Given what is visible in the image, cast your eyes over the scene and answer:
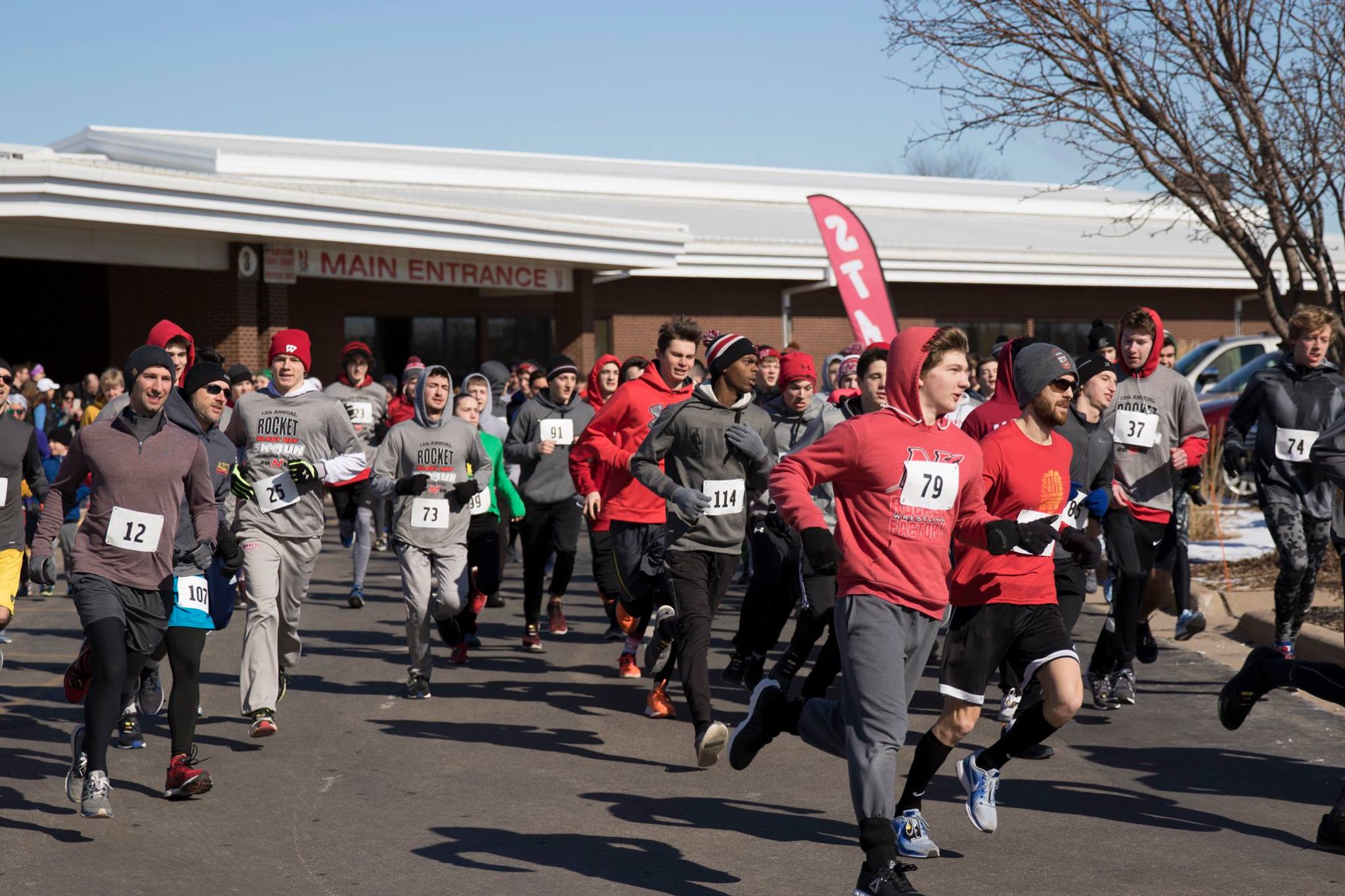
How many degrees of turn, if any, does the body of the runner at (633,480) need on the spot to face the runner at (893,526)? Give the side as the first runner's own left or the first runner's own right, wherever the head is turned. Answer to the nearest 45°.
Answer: approximately 45° to the first runner's own right

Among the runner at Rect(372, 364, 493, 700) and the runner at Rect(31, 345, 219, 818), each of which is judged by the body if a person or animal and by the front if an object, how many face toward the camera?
2

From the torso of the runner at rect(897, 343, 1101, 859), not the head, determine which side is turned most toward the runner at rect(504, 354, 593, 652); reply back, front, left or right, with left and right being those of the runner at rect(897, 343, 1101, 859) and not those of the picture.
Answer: back

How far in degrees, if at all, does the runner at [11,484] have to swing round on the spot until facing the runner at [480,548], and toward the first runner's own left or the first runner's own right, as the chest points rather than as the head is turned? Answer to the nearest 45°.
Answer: approximately 135° to the first runner's own left

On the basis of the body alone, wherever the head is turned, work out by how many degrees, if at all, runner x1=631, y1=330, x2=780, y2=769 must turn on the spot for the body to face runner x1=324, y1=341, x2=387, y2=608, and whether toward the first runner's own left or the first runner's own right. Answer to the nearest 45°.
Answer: approximately 180°

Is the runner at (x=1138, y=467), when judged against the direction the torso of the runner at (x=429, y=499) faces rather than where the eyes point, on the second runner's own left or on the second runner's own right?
on the second runner's own left
